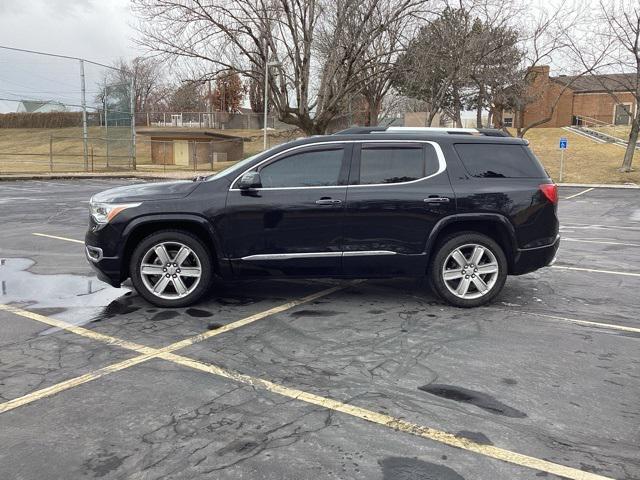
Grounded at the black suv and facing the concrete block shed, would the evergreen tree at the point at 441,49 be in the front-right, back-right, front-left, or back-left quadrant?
front-right

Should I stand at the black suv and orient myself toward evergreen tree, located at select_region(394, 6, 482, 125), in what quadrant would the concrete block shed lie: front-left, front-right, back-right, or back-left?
front-left

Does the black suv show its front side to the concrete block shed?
no

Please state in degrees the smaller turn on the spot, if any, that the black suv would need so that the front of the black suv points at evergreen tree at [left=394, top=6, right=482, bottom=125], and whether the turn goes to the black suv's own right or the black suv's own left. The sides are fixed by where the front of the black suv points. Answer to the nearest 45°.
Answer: approximately 90° to the black suv's own right

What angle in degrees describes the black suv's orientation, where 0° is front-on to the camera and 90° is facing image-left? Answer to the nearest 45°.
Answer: approximately 90°
